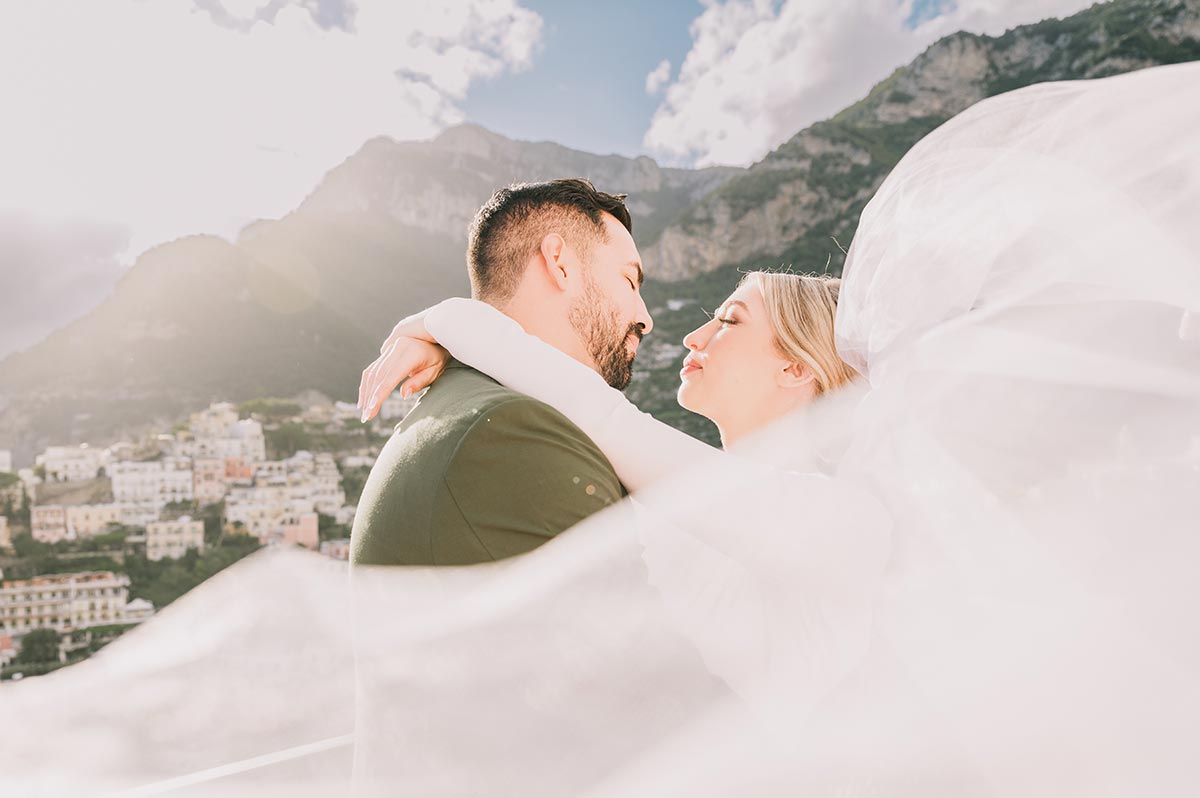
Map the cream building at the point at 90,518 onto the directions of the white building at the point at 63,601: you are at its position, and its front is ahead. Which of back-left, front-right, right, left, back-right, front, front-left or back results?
back

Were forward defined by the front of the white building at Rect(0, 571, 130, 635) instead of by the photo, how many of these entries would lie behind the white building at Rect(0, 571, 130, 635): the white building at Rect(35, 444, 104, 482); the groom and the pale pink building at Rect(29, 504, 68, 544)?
2

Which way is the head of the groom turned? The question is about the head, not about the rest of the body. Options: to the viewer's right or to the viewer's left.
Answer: to the viewer's right

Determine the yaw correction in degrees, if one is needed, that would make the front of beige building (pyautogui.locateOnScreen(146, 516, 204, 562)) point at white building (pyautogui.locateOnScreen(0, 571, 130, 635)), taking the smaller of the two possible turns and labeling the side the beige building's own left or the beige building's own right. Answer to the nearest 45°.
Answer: approximately 45° to the beige building's own right

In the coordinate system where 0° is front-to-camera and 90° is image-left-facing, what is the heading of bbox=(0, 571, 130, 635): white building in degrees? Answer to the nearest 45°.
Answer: approximately 0°

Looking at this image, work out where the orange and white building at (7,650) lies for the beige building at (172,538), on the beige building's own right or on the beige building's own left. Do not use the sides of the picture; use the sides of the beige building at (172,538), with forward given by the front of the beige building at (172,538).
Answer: on the beige building's own right

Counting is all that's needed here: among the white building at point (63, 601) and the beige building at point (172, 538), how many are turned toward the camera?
2

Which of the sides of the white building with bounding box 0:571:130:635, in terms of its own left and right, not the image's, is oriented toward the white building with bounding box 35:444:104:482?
back

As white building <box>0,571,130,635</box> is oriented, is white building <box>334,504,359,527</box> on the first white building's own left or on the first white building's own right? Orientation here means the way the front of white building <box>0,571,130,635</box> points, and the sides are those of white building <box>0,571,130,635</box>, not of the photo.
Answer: on the first white building's own left

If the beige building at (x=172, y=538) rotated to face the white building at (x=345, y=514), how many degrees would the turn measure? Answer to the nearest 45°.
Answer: approximately 90° to its left

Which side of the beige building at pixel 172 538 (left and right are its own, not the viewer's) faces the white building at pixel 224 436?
back
